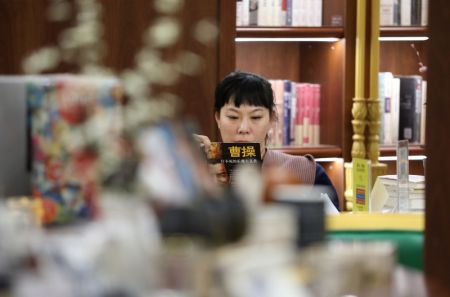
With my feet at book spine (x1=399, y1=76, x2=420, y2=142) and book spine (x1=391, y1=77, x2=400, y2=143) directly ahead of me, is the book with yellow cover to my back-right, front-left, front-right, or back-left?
front-left

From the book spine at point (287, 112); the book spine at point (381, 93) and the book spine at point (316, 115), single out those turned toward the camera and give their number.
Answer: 3

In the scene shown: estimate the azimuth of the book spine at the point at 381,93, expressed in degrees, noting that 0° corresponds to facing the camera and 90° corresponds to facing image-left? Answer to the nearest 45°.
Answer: approximately 0°

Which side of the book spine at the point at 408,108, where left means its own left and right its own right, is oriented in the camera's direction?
front

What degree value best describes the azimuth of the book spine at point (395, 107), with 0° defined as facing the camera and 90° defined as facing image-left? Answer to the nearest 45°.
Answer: approximately 0°

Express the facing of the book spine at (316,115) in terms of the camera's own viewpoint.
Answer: facing the viewer

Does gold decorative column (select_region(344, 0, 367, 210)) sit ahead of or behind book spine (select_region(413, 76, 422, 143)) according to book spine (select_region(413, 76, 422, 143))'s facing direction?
ahead

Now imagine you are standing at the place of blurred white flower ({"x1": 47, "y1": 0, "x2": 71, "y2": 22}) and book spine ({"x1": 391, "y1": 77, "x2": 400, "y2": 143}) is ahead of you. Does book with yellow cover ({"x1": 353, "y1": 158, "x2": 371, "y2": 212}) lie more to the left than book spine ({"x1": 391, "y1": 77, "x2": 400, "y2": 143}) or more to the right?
right

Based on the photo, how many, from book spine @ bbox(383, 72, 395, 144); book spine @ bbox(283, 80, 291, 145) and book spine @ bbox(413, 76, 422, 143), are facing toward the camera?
3

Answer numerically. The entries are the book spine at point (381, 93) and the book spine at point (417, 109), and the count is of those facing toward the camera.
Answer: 2

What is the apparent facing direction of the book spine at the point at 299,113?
toward the camera
